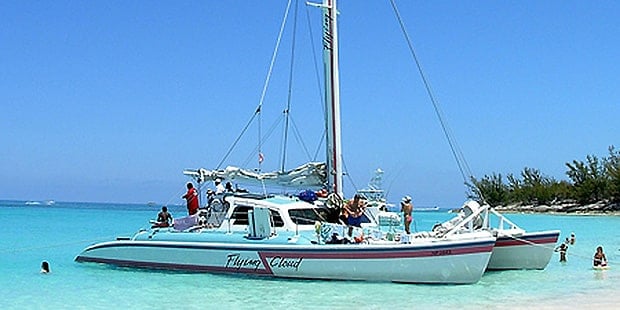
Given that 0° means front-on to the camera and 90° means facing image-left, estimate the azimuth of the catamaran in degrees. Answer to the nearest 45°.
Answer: approximately 270°
